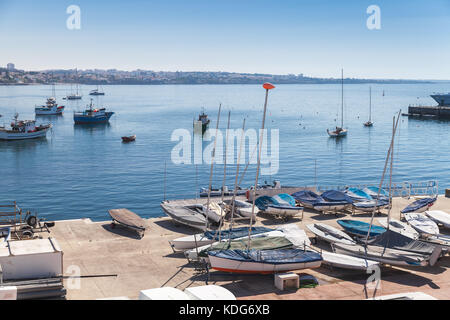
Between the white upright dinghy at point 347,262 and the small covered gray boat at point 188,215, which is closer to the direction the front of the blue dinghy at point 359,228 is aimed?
the small covered gray boat

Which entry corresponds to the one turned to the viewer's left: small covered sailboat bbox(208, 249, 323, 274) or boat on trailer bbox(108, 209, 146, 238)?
the small covered sailboat

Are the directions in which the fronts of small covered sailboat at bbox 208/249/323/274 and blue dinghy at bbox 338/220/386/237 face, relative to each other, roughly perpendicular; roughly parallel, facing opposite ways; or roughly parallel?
roughly parallel

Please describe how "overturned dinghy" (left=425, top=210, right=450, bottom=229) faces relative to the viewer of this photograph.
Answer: facing away from the viewer and to the left of the viewer

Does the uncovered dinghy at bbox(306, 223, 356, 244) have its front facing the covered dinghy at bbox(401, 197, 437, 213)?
no

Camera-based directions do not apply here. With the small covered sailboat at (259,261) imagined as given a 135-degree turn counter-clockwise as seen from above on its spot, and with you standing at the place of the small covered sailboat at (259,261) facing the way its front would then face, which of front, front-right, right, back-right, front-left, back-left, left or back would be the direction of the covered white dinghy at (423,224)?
left

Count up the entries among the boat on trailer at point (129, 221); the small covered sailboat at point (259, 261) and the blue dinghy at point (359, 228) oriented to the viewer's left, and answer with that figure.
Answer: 2

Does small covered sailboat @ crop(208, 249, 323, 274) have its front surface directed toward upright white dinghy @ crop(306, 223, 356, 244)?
no

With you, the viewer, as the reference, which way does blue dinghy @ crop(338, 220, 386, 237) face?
facing to the left of the viewer

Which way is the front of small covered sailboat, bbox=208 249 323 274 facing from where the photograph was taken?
facing to the left of the viewer

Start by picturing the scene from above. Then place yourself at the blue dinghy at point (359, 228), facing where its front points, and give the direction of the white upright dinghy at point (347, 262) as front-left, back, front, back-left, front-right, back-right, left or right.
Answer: left

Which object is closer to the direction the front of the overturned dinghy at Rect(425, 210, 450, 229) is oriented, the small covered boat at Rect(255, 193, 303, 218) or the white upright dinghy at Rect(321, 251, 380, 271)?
the small covered boat

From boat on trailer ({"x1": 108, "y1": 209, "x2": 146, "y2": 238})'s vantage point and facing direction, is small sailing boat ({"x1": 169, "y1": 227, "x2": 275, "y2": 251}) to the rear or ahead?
ahead

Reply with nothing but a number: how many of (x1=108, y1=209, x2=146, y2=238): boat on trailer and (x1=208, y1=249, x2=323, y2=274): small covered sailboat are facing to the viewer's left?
1
